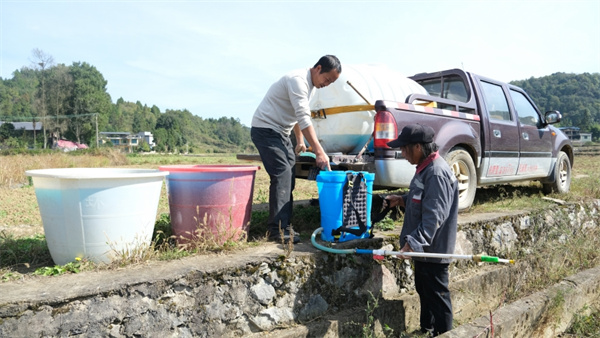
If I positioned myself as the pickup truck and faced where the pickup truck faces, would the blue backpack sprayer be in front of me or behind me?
behind

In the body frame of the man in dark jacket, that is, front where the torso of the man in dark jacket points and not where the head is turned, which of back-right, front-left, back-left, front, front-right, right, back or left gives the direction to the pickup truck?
right

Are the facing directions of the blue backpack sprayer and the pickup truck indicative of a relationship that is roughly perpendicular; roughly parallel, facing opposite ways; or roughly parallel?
roughly perpendicular

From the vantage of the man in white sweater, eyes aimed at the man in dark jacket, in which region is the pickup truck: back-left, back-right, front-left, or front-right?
front-left

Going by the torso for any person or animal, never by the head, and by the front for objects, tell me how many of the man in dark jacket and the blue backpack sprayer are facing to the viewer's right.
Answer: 0

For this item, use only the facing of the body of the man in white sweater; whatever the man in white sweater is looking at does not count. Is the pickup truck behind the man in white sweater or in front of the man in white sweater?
in front

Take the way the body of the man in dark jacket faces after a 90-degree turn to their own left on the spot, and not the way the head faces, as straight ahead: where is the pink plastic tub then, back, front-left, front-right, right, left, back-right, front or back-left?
right

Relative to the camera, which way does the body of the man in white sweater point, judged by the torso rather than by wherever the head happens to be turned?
to the viewer's right

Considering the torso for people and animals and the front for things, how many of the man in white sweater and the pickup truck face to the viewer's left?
0

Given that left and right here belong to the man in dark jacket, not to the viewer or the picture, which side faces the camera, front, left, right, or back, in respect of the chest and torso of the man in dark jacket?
left

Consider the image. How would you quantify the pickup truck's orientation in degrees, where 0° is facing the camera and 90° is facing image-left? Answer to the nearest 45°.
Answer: approximately 225°

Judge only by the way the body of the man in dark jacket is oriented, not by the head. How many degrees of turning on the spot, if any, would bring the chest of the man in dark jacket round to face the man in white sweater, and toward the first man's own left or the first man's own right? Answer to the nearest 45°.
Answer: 0° — they already face them

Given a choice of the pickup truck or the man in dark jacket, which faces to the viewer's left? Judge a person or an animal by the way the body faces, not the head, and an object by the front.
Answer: the man in dark jacket

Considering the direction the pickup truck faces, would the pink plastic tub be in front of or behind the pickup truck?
behind

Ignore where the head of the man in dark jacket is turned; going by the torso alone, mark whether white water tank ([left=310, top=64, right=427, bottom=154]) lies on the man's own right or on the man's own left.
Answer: on the man's own right

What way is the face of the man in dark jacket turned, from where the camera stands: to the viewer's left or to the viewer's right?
to the viewer's left

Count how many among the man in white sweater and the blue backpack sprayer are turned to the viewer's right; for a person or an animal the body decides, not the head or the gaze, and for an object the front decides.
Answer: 1
